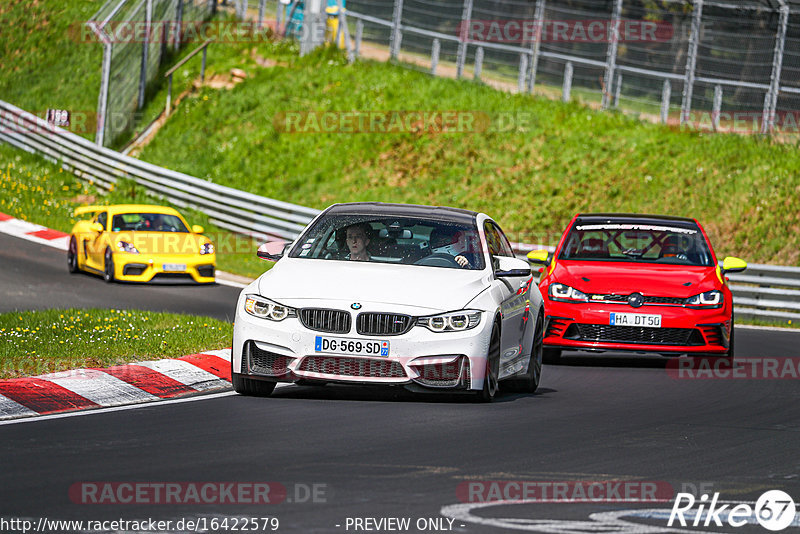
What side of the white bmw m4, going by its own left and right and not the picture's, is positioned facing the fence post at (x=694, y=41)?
back

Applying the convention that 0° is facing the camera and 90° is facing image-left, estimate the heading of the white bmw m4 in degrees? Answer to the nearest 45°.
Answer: approximately 0°

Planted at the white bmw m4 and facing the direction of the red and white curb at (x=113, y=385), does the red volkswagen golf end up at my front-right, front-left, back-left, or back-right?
back-right

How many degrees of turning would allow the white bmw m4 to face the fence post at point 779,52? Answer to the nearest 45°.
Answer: approximately 180°

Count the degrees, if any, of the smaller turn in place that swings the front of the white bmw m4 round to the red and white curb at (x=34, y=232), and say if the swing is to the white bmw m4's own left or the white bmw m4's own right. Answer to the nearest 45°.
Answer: approximately 180°

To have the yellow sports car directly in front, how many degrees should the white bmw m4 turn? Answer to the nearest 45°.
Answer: approximately 180°

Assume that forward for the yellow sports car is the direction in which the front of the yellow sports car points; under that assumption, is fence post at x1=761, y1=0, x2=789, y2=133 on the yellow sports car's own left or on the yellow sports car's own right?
on the yellow sports car's own left

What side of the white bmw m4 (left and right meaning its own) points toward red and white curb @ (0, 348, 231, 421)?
right

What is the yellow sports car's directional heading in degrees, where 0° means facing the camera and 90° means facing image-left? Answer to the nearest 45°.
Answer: approximately 315°

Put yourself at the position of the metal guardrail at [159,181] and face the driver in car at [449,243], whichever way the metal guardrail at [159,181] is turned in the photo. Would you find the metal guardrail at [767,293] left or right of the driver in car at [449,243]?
left

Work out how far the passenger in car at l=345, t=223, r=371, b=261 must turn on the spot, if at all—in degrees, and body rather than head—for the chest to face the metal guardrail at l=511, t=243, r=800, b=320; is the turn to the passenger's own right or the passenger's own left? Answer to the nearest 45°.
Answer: approximately 180°
